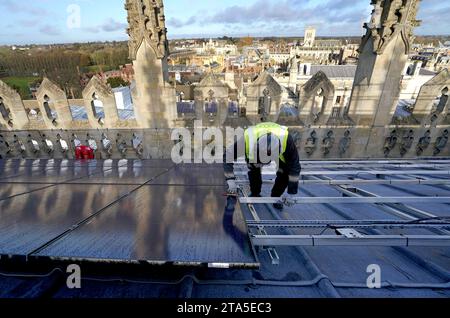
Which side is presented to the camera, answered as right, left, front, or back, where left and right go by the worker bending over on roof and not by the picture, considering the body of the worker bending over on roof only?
front

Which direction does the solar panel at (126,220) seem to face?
toward the camera

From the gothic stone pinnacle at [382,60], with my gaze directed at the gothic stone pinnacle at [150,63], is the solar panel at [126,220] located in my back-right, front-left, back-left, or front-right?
front-left

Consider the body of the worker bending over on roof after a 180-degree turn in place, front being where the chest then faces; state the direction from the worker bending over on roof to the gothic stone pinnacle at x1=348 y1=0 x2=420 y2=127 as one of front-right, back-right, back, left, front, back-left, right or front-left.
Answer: front-right

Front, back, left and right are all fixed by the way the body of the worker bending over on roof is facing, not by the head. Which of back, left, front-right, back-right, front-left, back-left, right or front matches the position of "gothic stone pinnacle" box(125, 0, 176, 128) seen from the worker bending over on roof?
back-right
